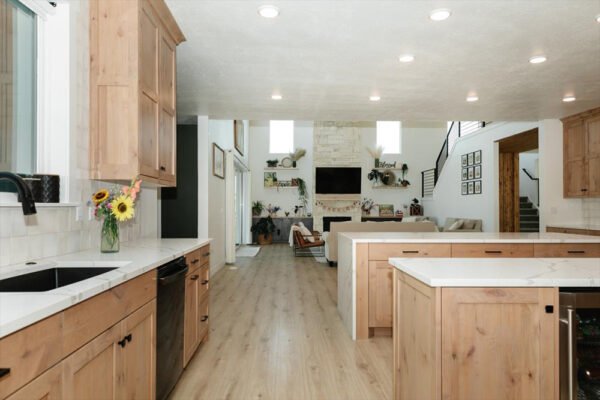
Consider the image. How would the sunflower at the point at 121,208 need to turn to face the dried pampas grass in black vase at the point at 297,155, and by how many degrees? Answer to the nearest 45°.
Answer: approximately 135° to its left

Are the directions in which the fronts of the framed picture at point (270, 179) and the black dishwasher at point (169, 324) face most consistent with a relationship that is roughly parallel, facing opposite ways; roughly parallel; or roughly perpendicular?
roughly perpendicular

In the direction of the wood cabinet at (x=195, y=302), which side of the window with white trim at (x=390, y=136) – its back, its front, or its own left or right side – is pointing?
front

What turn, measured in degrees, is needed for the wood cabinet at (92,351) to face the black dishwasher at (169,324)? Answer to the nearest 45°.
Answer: approximately 90° to its left

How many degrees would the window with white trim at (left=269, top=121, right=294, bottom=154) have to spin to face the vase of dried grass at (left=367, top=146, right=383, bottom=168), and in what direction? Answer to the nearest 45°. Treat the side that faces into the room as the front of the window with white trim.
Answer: approximately 90° to its left

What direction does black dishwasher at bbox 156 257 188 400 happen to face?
to the viewer's right

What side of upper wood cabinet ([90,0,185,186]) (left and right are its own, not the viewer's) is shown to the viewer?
right

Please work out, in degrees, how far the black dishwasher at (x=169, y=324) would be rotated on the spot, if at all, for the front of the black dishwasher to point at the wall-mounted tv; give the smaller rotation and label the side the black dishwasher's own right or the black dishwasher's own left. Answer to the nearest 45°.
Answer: approximately 45° to the black dishwasher's own left

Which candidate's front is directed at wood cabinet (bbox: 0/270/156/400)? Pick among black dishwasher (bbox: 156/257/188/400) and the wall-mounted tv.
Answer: the wall-mounted tv

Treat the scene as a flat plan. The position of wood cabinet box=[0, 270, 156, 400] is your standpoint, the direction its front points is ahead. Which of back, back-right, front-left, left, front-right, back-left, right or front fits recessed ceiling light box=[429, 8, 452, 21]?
front-left

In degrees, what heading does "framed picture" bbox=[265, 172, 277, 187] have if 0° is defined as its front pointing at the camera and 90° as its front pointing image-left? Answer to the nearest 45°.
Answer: approximately 0°
